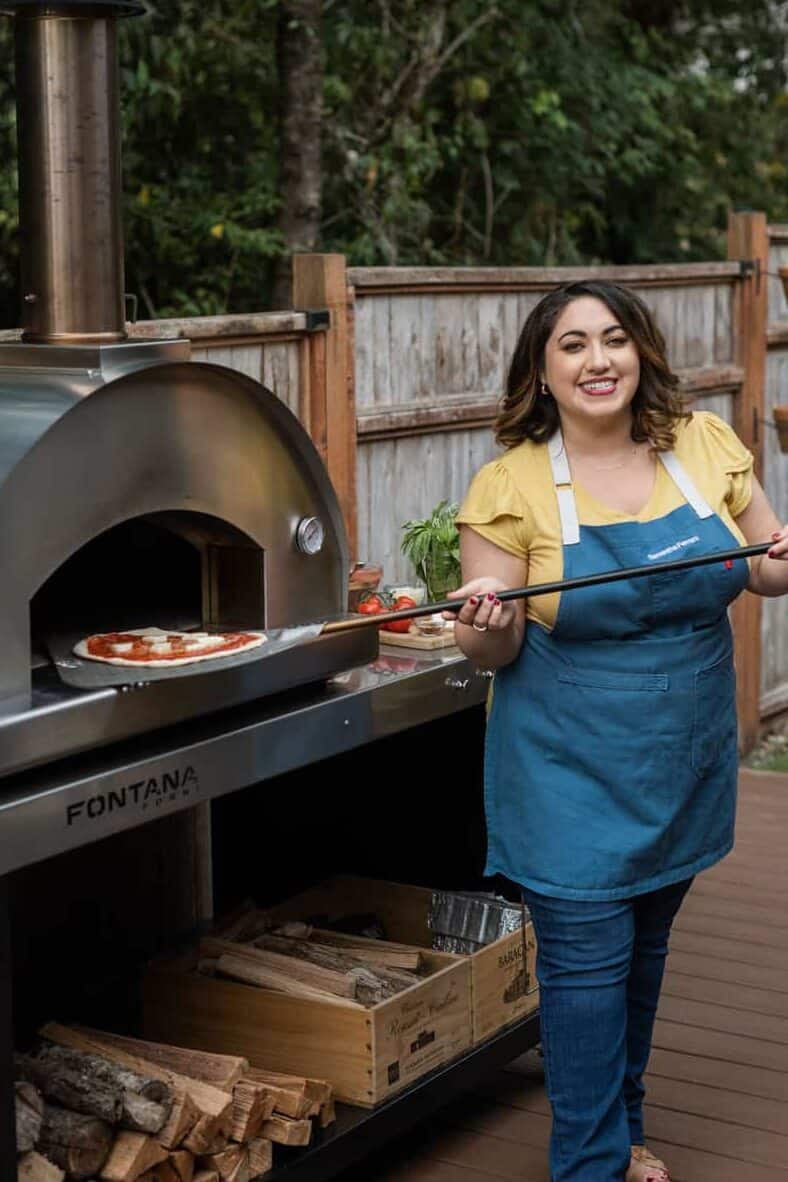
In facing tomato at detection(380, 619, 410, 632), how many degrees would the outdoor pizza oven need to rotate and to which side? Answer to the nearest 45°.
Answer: approximately 90° to its left

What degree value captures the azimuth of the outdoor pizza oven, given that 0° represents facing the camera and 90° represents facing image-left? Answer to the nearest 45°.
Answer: approximately 315°

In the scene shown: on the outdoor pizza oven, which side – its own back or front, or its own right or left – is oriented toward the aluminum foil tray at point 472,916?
left

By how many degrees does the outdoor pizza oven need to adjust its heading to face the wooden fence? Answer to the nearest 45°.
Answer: approximately 135° to its left

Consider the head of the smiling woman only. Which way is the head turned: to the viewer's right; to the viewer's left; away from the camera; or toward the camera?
toward the camera

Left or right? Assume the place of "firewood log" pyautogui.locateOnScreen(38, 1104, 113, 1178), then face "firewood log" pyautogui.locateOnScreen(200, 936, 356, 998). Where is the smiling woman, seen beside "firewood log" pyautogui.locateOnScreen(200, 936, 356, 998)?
right

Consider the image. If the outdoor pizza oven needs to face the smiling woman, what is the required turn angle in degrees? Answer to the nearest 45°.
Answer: approximately 45° to its left
